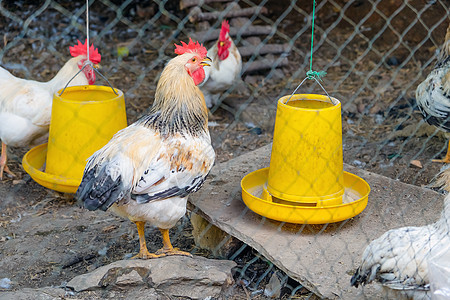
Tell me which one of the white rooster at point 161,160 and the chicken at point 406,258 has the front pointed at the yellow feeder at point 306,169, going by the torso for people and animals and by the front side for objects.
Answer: the white rooster

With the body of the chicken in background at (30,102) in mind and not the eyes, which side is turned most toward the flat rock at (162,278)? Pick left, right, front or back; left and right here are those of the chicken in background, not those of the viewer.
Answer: right

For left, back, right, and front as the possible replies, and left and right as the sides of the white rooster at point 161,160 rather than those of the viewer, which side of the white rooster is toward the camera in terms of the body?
right

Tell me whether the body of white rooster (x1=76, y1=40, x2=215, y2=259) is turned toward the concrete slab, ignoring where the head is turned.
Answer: yes

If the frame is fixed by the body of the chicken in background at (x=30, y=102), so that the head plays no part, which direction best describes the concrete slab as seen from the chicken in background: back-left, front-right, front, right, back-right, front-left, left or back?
front-right

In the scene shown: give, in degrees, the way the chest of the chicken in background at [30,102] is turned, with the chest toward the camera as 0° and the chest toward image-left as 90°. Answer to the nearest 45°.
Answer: approximately 270°

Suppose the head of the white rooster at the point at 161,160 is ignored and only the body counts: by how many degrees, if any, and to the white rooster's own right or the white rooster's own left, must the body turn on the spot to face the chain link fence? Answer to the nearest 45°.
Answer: approximately 90° to the white rooster's own left
